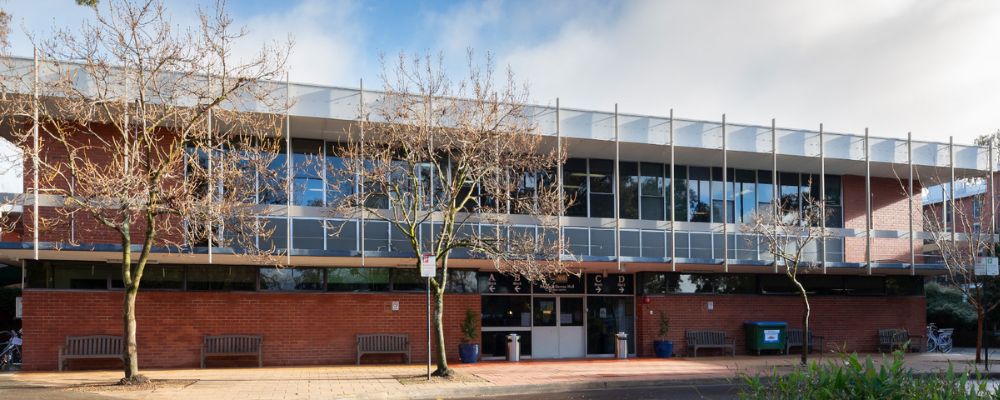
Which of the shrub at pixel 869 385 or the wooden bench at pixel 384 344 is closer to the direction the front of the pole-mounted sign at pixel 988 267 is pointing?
the shrub

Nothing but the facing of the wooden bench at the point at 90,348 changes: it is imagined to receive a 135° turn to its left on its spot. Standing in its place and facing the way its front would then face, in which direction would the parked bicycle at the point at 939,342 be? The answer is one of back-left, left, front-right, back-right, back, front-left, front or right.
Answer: front-right

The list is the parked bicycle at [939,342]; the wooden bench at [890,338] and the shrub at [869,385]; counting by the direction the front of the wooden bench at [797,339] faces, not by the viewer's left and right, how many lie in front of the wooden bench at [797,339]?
1

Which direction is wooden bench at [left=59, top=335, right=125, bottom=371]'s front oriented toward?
toward the camera

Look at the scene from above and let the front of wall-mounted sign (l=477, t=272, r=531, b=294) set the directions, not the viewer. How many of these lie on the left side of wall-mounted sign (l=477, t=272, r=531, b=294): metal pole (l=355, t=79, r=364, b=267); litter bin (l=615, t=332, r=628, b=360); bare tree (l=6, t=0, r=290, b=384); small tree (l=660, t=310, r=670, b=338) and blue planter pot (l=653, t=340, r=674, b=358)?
3

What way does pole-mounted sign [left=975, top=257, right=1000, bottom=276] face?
toward the camera

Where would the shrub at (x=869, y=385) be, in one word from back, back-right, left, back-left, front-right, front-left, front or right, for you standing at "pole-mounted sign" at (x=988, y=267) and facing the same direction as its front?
front

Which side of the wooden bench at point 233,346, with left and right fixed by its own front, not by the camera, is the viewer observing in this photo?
front

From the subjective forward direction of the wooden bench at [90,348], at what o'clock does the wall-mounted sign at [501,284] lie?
The wall-mounted sign is roughly at 9 o'clock from the wooden bench.

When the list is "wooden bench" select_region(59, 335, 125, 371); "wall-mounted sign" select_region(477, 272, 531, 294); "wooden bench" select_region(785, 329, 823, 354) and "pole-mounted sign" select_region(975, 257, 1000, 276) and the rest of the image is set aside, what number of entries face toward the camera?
4

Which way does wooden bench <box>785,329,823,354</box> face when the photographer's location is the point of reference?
facing the viewer

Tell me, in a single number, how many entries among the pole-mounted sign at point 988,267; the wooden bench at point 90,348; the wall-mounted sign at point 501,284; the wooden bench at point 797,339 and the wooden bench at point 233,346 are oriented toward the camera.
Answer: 5

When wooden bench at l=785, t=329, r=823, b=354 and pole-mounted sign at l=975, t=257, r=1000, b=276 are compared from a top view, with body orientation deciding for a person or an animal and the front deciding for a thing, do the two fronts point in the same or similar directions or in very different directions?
same or similar directions

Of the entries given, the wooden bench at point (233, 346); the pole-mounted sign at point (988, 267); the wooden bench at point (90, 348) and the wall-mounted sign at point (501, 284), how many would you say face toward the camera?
4

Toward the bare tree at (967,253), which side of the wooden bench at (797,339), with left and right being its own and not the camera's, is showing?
left
